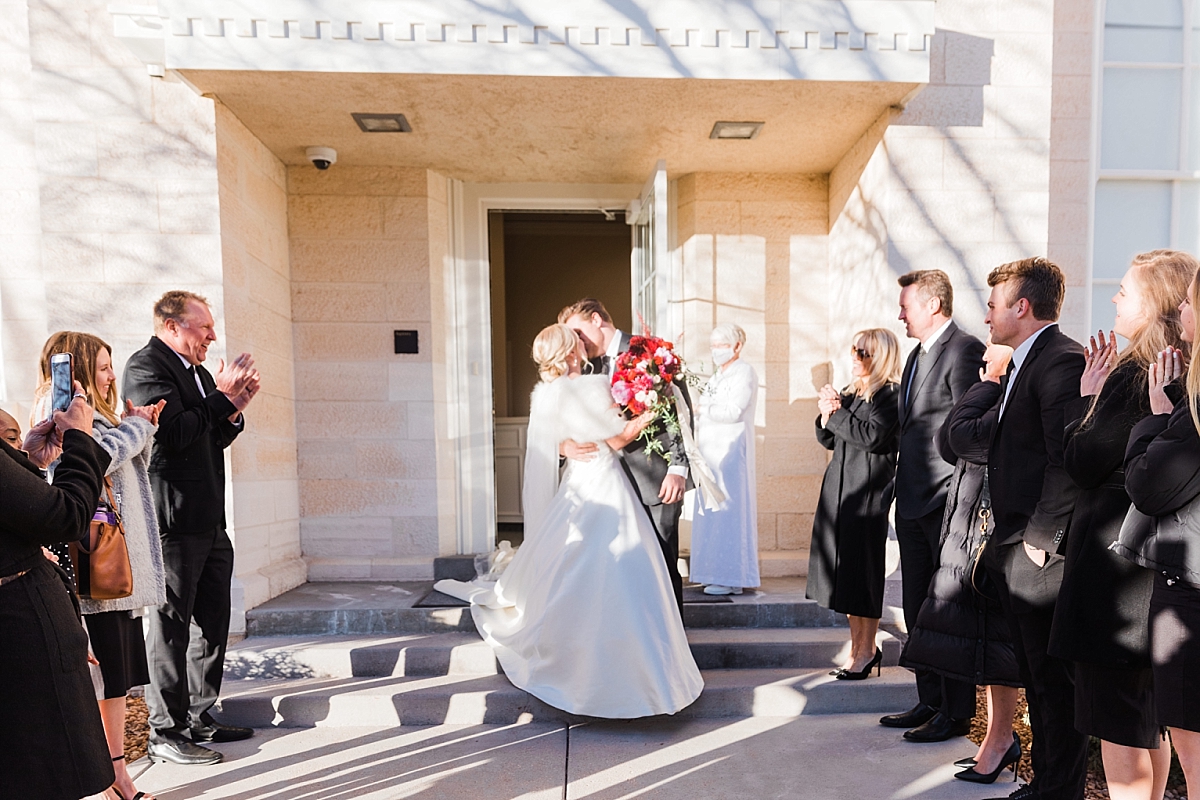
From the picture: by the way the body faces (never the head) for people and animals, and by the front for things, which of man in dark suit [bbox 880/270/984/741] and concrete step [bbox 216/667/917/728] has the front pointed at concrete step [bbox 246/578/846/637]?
the man in dark suit

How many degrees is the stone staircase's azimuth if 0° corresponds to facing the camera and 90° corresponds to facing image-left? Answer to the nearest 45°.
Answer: approximately 0°

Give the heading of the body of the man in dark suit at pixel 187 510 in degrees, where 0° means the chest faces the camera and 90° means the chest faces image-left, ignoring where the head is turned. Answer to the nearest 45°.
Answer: approximately 270°

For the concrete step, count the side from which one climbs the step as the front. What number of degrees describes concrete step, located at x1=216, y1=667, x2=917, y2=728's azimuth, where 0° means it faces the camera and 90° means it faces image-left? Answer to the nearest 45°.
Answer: approximately 0°

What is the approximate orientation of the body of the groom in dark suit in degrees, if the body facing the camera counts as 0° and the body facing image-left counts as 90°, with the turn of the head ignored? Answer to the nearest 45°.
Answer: approximately 45°

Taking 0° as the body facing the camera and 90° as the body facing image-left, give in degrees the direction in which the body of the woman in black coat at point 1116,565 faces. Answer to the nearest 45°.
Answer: approximately 90°

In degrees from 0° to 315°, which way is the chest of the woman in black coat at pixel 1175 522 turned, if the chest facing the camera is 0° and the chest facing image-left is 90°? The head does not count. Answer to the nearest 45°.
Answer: approximately 90°

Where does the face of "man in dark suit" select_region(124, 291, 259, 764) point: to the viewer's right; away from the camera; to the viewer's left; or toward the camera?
to the viewer's right
